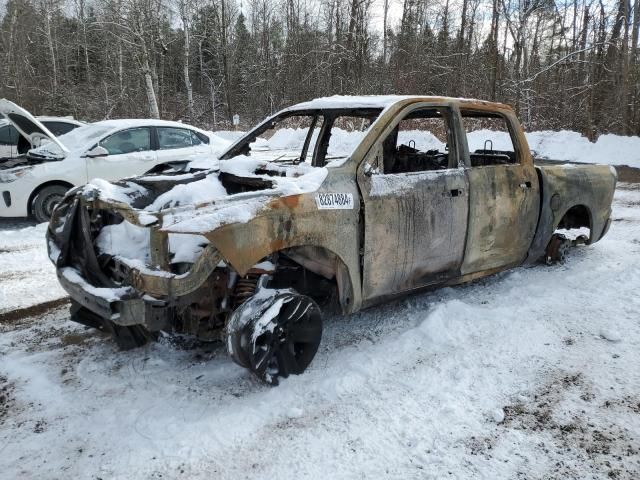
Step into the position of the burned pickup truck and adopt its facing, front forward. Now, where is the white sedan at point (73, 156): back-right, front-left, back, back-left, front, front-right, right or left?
right

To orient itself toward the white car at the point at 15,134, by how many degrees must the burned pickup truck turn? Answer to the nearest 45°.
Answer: approximately 90° to its right

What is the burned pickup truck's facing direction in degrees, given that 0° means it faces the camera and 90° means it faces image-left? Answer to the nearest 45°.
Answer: approximately 45°
